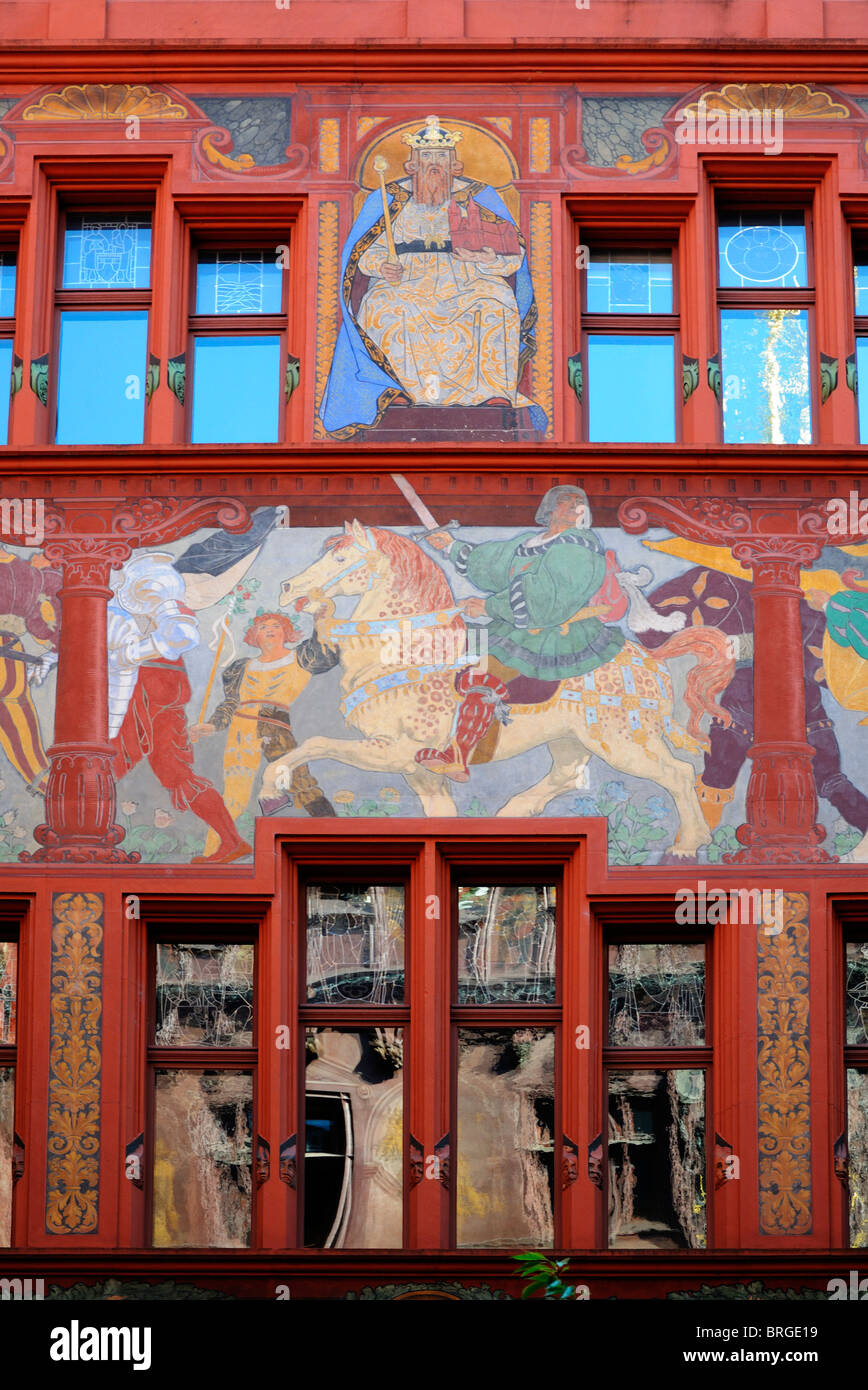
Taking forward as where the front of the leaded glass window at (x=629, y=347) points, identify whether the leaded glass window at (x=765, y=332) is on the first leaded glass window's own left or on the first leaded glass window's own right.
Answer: on the first leaded glass window's own left

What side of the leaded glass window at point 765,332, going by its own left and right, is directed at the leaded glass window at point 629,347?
right

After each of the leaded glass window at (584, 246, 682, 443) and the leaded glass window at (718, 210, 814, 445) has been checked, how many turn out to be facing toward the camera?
2

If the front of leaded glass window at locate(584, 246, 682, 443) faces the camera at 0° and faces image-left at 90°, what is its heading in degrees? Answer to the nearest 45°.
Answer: approximately 0°
